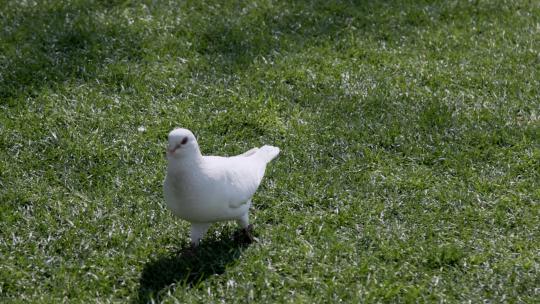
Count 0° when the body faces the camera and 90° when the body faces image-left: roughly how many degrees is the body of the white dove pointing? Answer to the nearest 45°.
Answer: approximately 45°
